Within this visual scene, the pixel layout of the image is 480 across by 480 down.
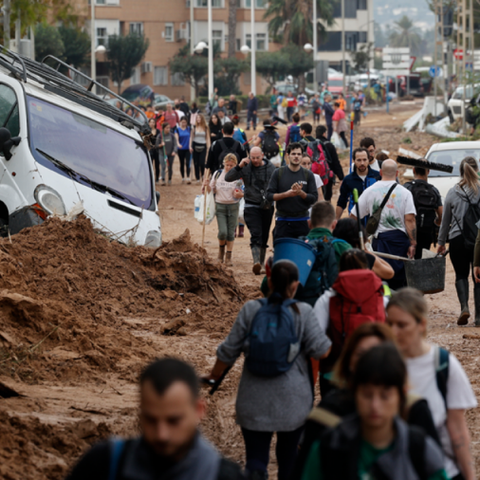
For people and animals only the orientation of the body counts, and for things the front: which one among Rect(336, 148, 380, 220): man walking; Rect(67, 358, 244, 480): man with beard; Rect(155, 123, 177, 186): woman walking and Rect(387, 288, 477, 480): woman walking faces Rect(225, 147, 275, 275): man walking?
Rect(155, 123, 177, 186): woman walking

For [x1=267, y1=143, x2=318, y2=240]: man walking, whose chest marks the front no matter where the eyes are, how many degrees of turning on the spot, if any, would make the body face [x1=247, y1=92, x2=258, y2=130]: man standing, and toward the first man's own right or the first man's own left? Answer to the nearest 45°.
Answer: approximately 180°

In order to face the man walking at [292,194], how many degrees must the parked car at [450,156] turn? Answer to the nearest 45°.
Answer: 0° — it already faces them

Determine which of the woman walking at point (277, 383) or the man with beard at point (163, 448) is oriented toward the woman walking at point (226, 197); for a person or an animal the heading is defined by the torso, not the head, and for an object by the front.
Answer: the woman walking at point (277, 383)

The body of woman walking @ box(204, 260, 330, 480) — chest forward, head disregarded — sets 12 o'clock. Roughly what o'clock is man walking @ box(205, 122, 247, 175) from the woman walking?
The man walking is roughly at 12 o'clock from the woman walking.

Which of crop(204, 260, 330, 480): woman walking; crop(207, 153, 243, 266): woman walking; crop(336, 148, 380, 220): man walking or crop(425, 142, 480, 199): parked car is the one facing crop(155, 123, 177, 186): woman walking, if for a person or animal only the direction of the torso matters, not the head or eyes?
crop(204, 260, 330, 480): woman walking

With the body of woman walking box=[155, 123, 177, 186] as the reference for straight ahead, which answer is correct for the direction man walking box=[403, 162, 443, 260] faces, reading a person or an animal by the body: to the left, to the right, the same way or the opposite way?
the opposite way

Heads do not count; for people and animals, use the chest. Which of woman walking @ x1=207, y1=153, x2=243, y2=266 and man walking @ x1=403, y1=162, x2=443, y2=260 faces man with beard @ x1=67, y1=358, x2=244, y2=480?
the woman walking
